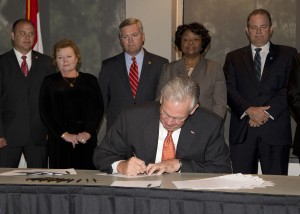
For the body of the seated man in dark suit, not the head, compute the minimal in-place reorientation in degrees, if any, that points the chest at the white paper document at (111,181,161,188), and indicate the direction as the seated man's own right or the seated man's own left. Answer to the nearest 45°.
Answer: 0° — they already face it

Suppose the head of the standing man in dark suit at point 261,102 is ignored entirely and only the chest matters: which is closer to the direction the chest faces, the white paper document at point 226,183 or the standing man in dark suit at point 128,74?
the white paper document

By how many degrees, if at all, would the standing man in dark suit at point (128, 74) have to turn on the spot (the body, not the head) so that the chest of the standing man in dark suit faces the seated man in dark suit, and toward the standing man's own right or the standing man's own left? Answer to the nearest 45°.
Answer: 0° — they already face them

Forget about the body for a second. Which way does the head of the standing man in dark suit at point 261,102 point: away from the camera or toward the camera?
toward the camera

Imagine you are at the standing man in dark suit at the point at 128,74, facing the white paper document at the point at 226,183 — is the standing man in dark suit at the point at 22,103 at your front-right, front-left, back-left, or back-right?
back-right

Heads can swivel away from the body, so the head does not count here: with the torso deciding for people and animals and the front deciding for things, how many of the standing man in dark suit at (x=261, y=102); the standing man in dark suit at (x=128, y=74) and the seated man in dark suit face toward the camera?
3

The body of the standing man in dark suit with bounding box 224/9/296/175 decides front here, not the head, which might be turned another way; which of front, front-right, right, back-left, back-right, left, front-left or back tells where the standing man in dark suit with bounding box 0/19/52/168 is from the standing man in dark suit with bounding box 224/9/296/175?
right

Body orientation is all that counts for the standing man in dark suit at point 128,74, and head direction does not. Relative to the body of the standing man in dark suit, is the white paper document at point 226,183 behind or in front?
in front

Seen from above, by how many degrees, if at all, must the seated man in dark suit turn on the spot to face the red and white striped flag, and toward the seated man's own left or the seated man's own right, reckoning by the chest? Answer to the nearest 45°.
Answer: approximately 135° to the seated man's own right

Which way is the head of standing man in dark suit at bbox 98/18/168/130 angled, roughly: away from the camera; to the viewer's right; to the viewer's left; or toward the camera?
toward the camera

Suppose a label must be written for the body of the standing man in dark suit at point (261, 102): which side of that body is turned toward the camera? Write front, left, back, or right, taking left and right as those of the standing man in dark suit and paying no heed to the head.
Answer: front

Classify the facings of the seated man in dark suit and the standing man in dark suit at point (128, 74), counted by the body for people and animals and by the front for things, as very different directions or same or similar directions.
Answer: same or similar directions
